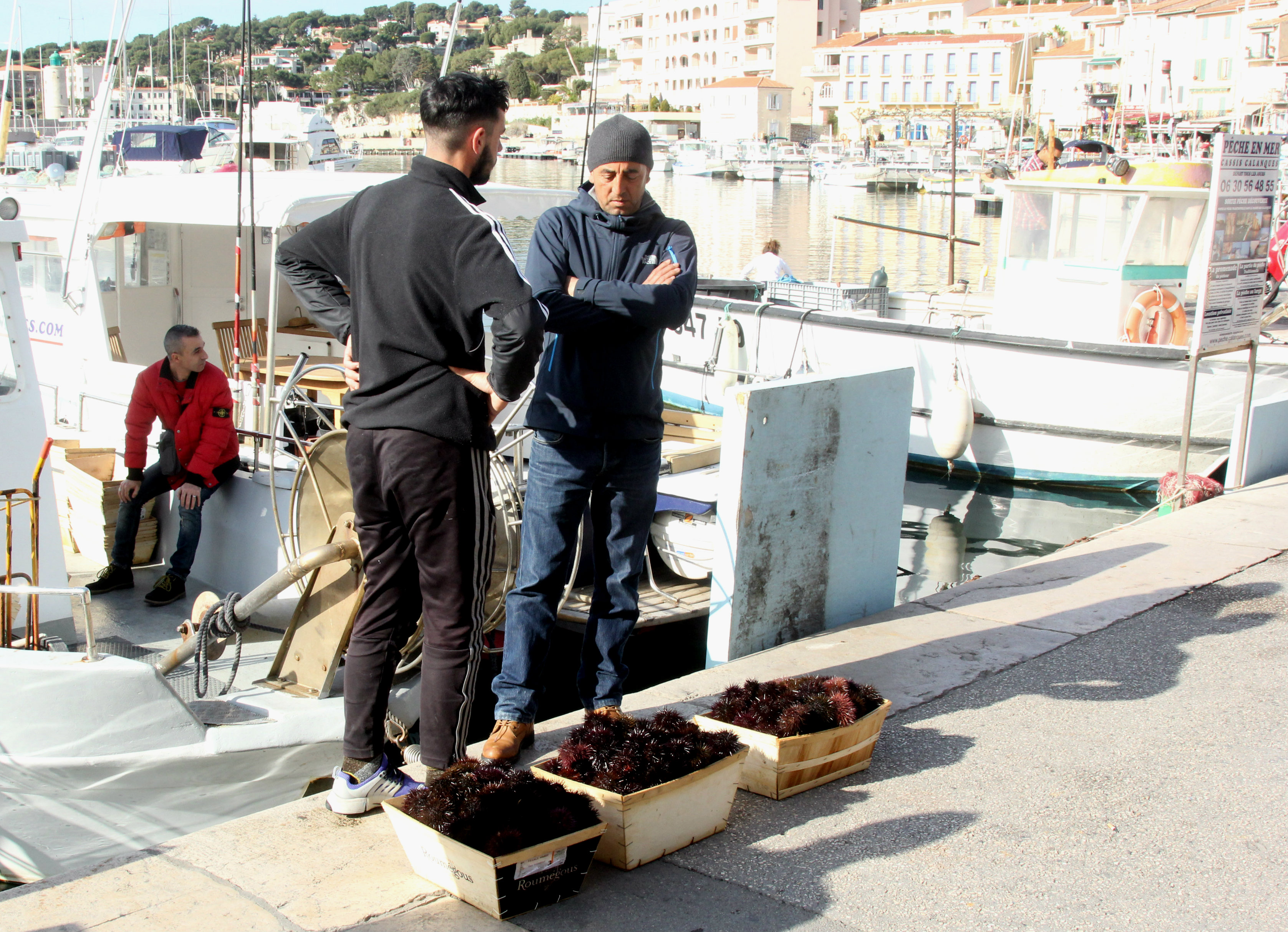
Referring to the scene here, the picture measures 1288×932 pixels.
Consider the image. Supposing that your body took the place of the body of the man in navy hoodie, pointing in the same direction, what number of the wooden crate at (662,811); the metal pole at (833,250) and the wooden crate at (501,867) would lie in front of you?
2

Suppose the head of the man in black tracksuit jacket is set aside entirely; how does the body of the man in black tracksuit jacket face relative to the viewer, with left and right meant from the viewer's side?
facing away from the viewer and to the right of the viewer

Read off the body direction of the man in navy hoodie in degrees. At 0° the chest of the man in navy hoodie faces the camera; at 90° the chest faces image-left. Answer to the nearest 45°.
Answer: approximately 0°

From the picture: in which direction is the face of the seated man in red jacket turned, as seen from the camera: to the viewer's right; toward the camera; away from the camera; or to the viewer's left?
to the viewer's right

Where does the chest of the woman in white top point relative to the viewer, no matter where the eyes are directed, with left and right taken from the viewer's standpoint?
facing away from the viewer

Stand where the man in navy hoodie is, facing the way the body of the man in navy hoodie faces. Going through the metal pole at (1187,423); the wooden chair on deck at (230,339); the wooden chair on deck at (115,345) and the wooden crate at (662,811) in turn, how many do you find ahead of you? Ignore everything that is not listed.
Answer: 1

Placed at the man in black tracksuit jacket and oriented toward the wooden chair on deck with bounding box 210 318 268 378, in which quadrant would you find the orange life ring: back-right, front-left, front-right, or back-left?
front-right

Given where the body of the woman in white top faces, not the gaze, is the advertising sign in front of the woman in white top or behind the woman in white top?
behind
